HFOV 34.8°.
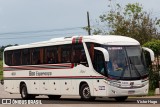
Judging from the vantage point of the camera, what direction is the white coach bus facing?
facing the viewer and to the right of the viewer
